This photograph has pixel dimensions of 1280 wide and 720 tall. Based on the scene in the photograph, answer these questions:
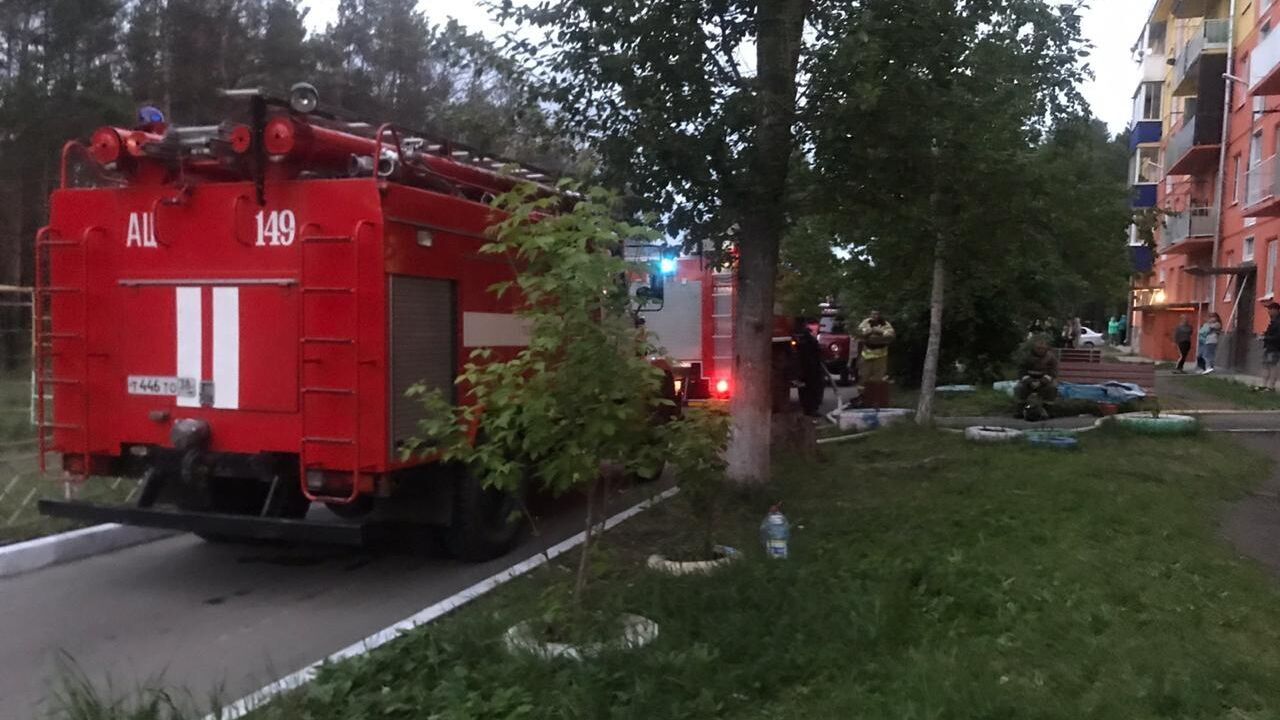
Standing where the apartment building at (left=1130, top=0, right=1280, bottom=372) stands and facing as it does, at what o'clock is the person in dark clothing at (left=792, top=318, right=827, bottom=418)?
The person in dark clothing is roughly at 11 o'clock from the apartment building.

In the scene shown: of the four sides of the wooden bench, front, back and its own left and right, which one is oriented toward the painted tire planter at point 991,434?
front

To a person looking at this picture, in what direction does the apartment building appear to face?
facing the viewer and to the left of the viewer

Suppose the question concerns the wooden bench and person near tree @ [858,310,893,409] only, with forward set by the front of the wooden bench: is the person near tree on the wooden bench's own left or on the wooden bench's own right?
on the wooden bench's own right

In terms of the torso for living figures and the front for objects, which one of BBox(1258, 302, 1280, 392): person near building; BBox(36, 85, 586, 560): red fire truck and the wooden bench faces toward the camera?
the wooden bench

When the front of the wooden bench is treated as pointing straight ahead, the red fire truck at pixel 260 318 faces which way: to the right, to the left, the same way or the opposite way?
the opposite way

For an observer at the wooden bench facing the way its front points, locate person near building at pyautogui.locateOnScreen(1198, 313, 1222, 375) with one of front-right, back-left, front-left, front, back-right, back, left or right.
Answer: back

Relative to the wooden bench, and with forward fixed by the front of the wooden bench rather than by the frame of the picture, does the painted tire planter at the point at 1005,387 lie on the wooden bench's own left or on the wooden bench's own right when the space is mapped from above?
on the wooden bench's own right

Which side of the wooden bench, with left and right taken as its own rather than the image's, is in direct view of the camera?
front

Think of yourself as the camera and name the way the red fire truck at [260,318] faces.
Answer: facing away from the viewer and to the right of the viewer

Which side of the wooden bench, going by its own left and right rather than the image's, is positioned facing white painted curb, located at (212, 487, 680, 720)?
front
